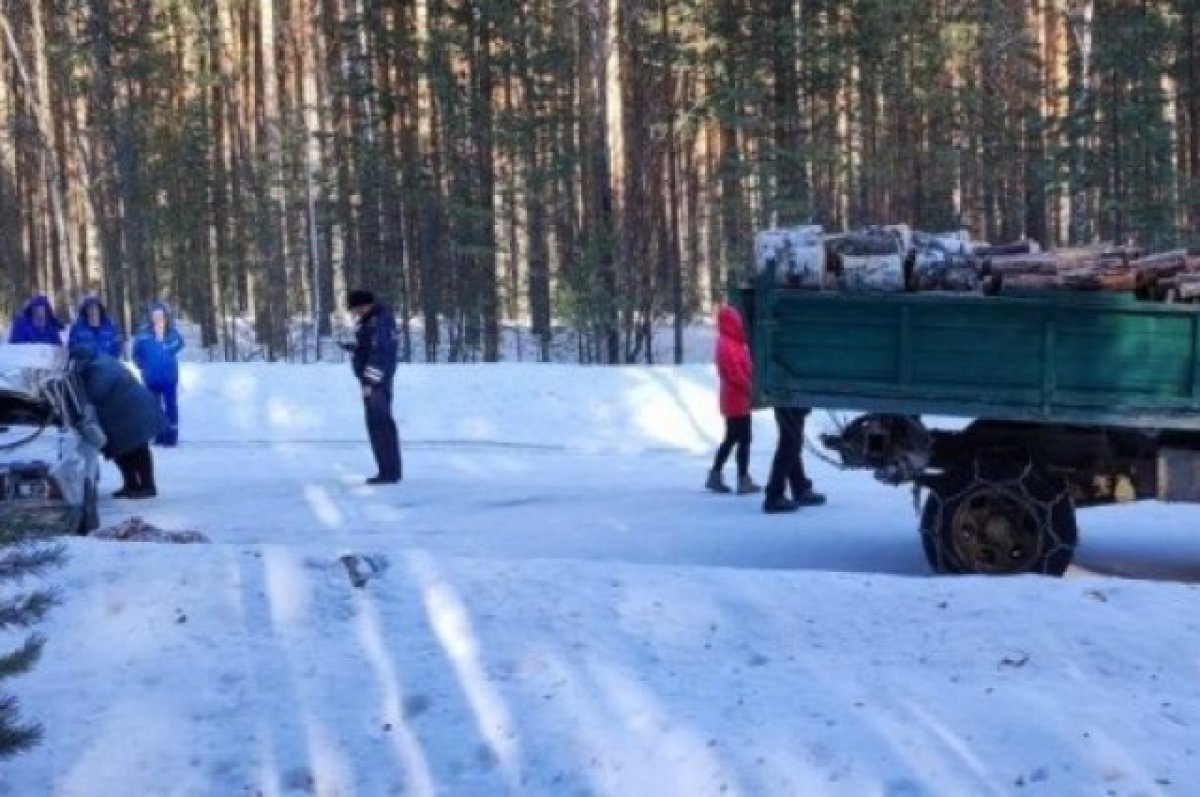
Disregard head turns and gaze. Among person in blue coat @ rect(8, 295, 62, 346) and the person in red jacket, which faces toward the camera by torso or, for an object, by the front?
the person in blue coat

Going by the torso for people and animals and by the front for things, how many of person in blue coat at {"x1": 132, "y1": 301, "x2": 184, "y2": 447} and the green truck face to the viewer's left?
0

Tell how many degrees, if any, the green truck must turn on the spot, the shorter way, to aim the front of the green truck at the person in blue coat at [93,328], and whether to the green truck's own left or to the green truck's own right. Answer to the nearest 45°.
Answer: approximately 135° to the green truck's own left

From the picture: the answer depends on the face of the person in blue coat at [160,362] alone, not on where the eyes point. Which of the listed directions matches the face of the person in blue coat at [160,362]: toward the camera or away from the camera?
toward the camera

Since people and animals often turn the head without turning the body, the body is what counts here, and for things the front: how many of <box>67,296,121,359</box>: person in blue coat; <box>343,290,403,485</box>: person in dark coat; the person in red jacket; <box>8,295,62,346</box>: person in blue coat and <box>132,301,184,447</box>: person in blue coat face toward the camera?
3

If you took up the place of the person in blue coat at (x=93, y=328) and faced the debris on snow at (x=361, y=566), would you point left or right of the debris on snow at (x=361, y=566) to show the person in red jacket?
left

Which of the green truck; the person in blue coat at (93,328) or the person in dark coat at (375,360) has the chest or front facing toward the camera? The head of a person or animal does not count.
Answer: the person in blue coat at (93,328)

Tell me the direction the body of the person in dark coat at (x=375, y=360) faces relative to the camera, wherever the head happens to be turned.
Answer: to the viewer's left

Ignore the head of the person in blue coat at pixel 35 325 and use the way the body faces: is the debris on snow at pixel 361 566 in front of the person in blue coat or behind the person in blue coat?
in front

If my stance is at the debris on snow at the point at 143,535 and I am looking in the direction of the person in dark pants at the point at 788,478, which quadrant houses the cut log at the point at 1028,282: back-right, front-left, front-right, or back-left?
front-right

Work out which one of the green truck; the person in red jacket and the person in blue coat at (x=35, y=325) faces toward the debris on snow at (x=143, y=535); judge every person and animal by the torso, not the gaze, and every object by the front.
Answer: the person in blue coat

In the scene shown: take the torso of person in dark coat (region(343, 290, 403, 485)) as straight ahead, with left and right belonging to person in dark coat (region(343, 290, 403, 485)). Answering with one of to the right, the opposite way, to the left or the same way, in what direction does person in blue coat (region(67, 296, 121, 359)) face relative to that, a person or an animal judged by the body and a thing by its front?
to the left

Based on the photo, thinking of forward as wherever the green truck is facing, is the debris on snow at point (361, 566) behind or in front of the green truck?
behind

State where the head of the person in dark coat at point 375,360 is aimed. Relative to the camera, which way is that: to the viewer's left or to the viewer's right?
to the viewer's left

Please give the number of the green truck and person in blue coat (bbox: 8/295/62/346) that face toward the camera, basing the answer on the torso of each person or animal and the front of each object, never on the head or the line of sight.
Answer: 1

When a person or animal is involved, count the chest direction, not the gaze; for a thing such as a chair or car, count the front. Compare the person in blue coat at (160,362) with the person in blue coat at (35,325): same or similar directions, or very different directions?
same or similar directions
